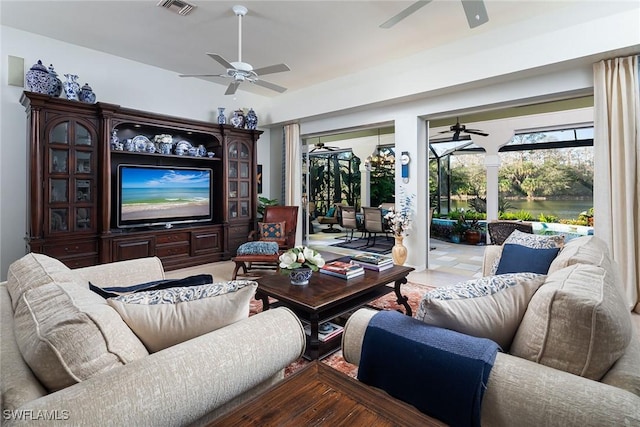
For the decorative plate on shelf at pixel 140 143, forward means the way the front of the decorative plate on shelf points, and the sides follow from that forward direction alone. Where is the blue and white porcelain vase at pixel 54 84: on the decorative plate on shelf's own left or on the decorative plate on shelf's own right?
on the decorative plate on shelf's own right

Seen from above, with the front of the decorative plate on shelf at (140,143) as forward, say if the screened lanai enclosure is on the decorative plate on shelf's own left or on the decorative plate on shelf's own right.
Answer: on the decorative plate on shelf's own left

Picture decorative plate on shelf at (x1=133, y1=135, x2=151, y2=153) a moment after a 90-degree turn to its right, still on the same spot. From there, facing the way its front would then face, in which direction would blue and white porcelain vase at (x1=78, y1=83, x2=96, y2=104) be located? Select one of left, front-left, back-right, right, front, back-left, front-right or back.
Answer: front-left

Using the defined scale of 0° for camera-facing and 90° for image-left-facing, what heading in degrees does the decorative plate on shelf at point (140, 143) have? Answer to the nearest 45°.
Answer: approximately 0°

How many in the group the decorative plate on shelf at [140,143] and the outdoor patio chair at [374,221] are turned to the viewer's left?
0

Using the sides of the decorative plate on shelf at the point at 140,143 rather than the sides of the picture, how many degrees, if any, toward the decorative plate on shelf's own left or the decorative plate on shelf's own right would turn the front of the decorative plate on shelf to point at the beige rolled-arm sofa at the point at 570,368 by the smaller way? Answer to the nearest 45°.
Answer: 0° — it already faces it

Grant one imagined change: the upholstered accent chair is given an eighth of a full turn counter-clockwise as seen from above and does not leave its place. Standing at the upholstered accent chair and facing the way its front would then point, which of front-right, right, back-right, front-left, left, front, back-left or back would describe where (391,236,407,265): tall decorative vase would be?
left
